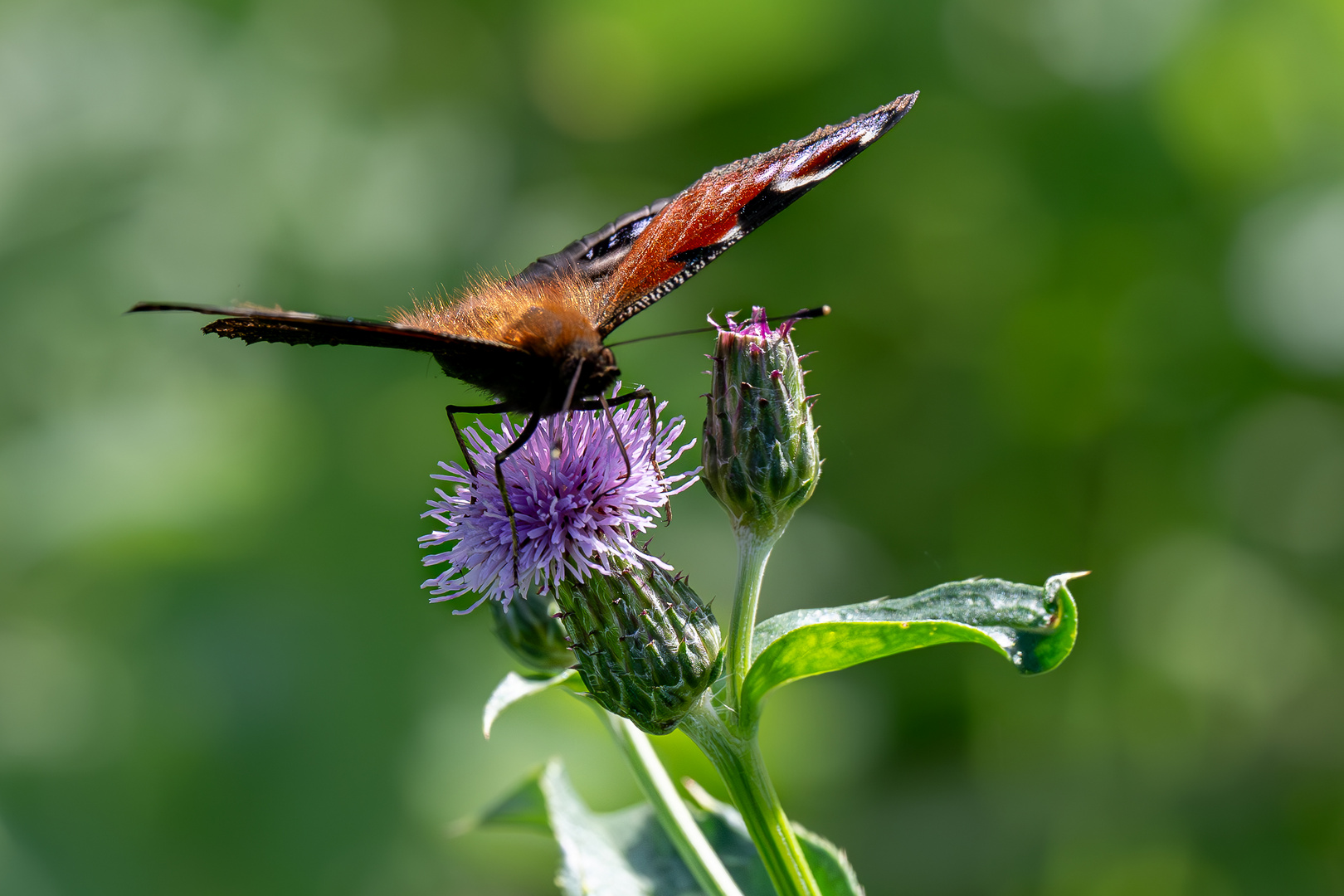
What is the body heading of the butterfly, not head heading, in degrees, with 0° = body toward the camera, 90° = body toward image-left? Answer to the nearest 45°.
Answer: approximately 315°
